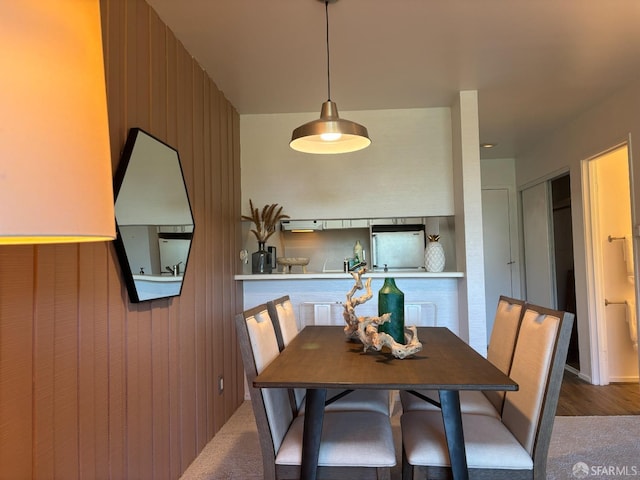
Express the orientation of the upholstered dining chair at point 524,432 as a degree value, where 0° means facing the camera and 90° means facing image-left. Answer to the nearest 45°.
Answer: approximately 90°

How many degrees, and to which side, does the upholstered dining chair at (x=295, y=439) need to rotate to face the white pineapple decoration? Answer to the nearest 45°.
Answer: approximately 45° to its left

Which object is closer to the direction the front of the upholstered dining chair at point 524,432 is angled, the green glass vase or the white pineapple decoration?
the green glass vase
